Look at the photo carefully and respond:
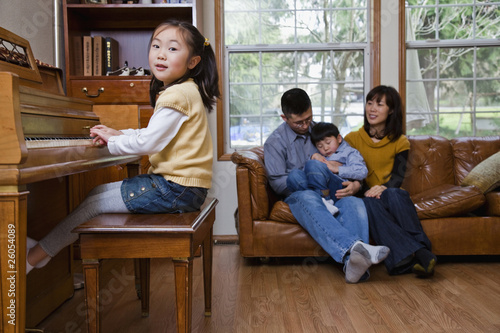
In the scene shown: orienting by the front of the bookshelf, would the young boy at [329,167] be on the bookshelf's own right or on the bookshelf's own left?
on the bookshelf's own left

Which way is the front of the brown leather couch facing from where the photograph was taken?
facing the viewer

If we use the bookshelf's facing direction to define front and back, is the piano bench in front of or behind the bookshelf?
in front

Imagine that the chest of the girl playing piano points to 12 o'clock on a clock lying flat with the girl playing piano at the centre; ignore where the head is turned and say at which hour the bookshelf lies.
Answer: The bookshelf is roughly at 3 o'clock from the girl playing piano.

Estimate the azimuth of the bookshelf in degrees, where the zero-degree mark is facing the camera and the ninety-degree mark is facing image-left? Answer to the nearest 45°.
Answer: approximately 0°

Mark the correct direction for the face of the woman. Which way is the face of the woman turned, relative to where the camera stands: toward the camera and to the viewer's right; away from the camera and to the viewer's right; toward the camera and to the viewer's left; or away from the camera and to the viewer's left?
toward the camera and to the viewer's left

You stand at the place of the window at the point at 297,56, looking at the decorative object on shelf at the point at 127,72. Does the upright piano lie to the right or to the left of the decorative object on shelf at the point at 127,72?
left

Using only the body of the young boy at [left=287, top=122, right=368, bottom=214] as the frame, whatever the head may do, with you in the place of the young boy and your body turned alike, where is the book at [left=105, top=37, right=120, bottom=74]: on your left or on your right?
on your right

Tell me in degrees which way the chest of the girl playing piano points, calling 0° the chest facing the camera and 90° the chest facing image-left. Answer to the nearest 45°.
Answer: approximately 90°

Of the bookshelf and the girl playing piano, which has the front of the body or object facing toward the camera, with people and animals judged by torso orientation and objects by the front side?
the bookshelf

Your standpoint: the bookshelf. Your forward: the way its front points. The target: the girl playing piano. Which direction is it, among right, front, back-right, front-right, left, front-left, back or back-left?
front

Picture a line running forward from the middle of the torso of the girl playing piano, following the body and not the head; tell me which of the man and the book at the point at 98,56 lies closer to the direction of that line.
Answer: the book
